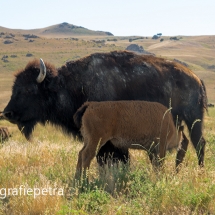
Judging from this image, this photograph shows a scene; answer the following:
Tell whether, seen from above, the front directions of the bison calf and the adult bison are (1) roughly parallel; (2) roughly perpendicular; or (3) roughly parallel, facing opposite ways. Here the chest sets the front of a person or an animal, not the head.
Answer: roughly parallel, facing opposite ways

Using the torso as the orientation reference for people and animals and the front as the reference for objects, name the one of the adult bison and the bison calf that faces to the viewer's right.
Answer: the bison calf

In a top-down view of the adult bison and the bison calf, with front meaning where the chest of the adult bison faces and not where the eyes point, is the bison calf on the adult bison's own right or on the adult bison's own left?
on the adult bison's own left

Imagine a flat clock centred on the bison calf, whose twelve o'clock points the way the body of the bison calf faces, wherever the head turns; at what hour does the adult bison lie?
The adult bison is roughly at 8 o'clock from the bison calf.

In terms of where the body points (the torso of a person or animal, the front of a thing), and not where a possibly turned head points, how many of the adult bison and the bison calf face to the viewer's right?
1

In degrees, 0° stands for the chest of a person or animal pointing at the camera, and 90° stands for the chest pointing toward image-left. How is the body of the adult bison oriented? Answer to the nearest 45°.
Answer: approximately 90°

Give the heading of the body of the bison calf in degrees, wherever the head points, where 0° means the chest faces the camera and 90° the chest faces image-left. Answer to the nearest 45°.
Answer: approximately 270°
